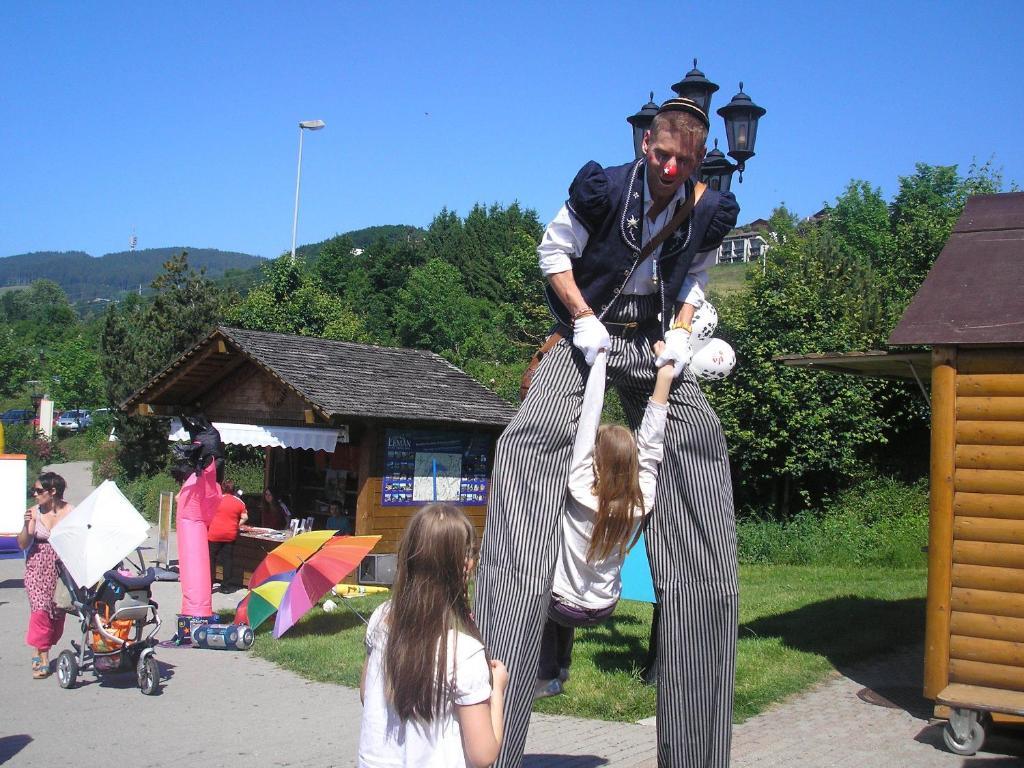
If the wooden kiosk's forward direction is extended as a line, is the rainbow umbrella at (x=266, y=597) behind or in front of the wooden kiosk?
in front

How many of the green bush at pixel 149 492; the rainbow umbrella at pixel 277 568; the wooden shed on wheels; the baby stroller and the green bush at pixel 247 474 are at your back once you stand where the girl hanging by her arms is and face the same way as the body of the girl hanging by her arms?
0

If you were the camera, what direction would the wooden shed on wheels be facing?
facing to the left of the viewer

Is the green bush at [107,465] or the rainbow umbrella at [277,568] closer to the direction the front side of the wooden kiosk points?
the rainbow umbrella

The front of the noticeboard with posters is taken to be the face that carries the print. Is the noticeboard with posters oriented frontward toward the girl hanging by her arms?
yes

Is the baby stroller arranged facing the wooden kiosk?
no

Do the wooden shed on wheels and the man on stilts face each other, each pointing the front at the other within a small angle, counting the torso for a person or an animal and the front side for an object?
no

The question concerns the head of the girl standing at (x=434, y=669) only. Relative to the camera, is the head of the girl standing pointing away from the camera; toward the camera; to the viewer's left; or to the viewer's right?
away from the camera

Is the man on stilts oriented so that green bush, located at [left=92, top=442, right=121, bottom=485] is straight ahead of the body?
no

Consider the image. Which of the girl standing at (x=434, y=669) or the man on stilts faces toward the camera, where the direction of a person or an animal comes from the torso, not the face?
the man on stilts

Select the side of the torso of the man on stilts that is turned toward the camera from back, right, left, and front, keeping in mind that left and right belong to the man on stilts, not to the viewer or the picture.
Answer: front

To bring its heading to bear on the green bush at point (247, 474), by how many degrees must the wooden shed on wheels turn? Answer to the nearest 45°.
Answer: approximately 45° to its right

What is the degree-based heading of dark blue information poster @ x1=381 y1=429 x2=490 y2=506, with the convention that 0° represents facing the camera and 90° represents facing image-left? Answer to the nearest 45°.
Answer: approximately 0°

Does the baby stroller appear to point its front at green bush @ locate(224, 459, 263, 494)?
no

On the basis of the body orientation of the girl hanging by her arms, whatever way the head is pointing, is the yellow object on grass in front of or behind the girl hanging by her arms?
in front

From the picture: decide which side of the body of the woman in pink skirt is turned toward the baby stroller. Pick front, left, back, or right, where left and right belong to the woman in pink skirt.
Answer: left

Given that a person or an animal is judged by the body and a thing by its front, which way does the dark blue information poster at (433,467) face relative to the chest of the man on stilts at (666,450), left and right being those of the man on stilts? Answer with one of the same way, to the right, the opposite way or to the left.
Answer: the same way

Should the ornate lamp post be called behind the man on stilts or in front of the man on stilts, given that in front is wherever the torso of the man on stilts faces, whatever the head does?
behind

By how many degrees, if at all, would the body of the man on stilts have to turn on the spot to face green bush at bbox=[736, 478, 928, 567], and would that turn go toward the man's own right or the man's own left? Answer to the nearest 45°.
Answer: approximately 180°

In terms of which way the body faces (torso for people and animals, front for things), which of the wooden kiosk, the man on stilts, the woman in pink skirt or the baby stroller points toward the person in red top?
the wooden kiosk

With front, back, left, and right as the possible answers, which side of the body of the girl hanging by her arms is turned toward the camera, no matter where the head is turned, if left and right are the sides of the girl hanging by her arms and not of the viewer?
back

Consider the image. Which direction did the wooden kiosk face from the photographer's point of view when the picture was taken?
facing the viewer and to the left of the viewer
